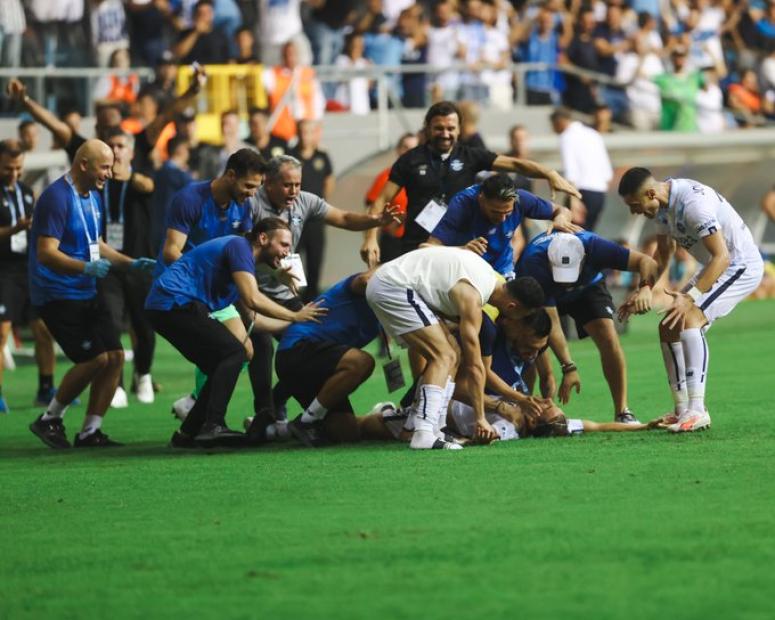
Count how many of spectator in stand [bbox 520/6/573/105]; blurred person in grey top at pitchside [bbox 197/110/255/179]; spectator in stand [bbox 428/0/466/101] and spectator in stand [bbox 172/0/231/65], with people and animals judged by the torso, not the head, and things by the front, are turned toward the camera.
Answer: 4

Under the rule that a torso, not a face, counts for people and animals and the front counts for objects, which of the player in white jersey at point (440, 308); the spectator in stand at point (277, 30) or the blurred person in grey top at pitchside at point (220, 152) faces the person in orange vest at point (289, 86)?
the spectator in stand at point (277, 30)

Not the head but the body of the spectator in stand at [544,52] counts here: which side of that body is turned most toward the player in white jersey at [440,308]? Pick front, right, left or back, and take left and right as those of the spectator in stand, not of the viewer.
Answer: front

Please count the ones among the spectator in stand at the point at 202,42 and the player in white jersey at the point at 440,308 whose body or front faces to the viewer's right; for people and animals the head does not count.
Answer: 1

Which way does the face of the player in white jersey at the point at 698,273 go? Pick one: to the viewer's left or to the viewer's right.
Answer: to the viewer's left

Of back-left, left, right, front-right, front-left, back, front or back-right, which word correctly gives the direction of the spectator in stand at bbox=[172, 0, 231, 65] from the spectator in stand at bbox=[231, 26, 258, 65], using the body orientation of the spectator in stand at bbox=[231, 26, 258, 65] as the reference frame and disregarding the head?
right

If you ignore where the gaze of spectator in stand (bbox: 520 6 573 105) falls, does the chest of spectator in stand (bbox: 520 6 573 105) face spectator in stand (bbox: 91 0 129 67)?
no

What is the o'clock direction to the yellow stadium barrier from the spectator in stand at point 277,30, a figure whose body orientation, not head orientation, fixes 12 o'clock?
The yellow stadium barrier is roughly at 1 o'clock from the spectator in stand.

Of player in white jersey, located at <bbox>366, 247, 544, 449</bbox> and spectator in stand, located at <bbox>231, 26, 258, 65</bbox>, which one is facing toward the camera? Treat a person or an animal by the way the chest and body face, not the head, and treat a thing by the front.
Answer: the spectator in stand

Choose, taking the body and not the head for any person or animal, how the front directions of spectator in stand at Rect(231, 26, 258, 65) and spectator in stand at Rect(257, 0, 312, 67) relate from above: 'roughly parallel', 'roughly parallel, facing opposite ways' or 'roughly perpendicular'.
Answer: roughly parallel

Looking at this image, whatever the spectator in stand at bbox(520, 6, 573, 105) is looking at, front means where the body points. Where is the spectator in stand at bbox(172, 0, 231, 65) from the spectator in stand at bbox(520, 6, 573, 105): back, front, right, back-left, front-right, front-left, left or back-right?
front-right

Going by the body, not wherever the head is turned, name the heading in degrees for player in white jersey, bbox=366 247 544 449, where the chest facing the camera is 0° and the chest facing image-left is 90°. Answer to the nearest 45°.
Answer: approximately 270°

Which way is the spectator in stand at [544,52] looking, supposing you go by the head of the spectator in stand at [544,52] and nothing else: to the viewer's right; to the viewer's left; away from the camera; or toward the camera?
toward the camera

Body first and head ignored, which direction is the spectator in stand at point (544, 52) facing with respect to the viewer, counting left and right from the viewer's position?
facing the viewer

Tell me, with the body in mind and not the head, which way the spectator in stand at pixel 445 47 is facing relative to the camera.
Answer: toward the camera

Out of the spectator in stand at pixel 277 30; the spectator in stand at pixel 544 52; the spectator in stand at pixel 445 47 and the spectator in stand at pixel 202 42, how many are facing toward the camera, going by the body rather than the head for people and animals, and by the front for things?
4

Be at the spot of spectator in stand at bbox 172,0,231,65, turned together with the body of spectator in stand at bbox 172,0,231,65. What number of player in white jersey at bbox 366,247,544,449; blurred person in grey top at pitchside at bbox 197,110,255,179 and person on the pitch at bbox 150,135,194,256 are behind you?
0

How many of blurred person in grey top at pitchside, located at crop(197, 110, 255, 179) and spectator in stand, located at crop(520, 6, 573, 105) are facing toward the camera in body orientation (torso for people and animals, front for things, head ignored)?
2

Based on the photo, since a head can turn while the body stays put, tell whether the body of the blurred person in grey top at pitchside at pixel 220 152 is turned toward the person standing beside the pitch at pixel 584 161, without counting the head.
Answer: no

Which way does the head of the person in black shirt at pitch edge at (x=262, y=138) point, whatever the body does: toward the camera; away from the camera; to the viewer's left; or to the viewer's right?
toward the camera
